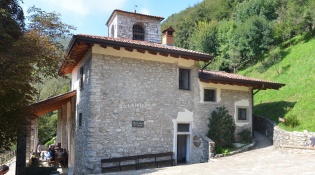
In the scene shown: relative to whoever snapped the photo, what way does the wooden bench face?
facing the viewer and to the right of the viewer

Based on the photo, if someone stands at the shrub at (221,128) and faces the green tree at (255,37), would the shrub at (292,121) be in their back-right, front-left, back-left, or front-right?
front-right

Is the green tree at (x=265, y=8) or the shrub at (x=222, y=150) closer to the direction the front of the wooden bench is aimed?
the shrub

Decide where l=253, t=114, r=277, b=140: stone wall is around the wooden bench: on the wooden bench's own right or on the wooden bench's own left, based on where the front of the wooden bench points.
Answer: on the wooden bench's own left

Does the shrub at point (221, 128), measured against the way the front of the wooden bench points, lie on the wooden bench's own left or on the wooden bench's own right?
on the wooden bench's own left

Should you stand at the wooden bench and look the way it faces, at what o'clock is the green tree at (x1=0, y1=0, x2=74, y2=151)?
The green tree is roughly at 4 o'clock from the wooden bench.

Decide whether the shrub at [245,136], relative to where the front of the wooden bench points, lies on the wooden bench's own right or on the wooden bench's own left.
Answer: on the wooden bench's own left
